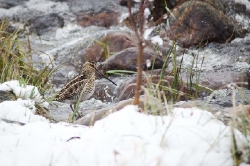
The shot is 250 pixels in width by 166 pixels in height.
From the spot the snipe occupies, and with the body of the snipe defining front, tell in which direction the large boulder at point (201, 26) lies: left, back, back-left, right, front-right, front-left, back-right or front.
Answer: front-left

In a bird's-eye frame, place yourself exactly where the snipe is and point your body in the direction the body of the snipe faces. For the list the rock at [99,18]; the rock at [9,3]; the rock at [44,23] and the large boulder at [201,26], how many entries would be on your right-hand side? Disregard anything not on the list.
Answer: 0

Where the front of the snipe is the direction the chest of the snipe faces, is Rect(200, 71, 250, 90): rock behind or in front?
in front

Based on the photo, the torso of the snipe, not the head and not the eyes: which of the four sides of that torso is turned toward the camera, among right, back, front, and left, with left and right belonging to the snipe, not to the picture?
right

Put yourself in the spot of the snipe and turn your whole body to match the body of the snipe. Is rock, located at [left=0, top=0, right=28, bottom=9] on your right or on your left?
on your left

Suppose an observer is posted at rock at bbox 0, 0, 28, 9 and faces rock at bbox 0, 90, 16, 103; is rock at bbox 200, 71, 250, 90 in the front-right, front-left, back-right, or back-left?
front-left

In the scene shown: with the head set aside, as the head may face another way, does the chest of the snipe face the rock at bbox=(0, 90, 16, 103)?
no

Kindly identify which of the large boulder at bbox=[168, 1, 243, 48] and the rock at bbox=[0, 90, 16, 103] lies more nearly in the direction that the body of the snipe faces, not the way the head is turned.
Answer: the large boulder

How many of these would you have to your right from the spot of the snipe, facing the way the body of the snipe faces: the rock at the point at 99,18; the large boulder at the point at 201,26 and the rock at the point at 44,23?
0

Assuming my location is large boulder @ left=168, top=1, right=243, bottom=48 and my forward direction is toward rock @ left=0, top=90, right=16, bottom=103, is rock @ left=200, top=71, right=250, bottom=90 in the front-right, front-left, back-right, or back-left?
front-left

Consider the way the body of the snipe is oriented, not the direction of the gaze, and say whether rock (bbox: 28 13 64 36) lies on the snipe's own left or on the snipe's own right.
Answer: on the snipe's own left

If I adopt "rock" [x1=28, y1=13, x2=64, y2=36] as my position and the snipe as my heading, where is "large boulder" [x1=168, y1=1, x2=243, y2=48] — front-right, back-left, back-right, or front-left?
front-left

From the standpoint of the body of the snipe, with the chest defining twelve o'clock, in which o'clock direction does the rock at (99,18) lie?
The rock is roughly at 9 o'clock from the snipe.

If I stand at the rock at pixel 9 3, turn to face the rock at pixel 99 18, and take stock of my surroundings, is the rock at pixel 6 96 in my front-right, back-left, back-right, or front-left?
front-right

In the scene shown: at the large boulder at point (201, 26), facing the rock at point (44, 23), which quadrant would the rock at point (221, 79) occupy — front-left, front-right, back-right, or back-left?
back-left
